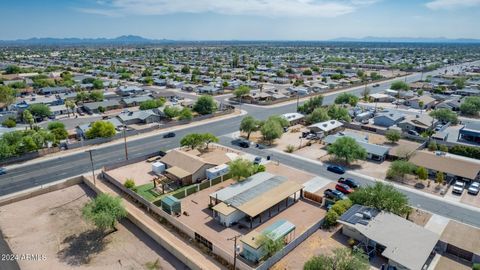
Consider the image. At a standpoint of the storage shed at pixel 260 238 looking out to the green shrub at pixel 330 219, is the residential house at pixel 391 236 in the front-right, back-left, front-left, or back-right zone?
front-right

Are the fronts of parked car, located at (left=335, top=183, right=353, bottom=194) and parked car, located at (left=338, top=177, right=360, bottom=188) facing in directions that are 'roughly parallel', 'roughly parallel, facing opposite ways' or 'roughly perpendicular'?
roughly parallel

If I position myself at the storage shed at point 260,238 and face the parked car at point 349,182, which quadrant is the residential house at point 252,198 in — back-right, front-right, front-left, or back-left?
front-left
